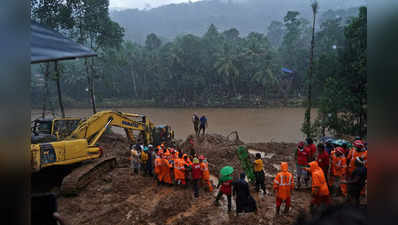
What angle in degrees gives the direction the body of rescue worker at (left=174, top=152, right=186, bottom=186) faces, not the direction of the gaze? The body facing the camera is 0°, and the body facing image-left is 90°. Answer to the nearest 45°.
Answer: approximately 180°

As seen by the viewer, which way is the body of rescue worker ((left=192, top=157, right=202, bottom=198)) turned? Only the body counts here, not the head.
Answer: away from the camera

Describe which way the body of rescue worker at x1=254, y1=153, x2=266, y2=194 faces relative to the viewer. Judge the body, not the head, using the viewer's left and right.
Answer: facing away from the viewer

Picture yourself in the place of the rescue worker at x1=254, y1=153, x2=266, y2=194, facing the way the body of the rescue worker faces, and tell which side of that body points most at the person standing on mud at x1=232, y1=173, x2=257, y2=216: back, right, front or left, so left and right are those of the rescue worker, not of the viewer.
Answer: back

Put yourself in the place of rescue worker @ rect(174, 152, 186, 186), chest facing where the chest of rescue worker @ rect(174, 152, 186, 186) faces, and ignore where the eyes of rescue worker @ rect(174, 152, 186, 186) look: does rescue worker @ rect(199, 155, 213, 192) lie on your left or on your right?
on your right
